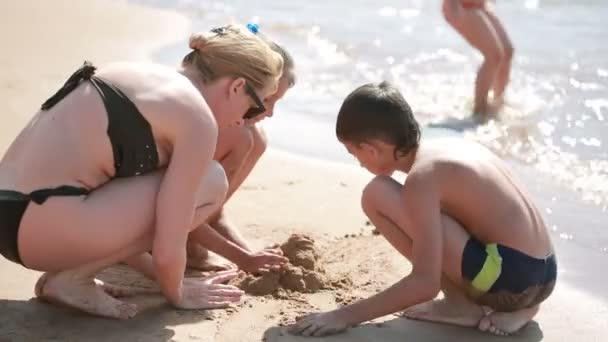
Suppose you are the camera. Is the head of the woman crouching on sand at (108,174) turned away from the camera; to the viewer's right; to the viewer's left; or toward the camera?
to the viewer's right

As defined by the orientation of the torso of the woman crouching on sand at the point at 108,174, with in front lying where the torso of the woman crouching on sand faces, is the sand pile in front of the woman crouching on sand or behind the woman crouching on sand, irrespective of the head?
in front

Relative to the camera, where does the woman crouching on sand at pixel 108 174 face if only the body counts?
to the viewer's right
